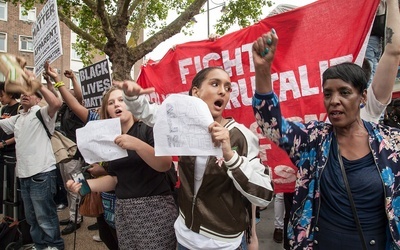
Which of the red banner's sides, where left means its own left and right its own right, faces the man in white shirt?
right

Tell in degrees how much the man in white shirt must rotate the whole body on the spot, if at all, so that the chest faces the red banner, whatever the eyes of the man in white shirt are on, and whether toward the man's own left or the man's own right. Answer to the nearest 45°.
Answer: approximately 90° to the man's own left

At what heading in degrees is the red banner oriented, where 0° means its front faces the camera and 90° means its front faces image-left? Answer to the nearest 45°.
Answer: approximately 0°
